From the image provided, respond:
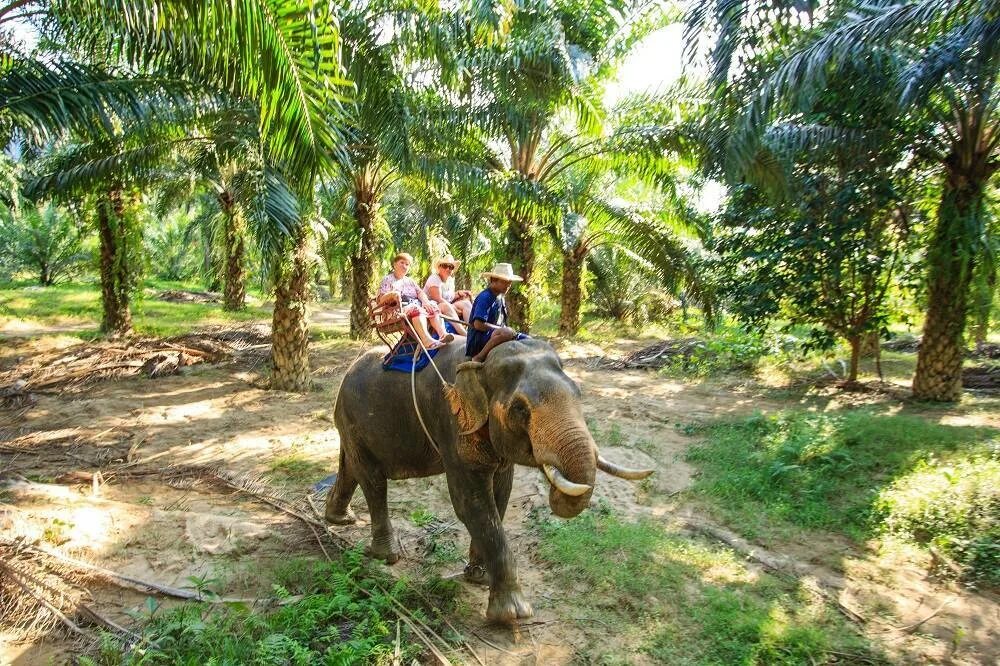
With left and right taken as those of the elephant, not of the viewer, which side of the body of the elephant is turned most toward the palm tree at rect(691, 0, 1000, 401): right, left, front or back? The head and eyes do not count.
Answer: left

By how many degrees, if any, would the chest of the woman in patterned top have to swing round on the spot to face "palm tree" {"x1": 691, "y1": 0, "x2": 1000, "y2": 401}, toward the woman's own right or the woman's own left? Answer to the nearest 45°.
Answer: approximately 45° to the woman's own left

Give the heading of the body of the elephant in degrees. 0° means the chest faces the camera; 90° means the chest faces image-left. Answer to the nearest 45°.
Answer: approximately 315°

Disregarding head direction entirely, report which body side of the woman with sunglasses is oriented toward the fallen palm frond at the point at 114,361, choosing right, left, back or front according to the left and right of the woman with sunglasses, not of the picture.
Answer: back

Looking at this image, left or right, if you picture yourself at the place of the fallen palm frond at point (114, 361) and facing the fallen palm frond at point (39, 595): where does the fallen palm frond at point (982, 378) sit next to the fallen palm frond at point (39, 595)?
left

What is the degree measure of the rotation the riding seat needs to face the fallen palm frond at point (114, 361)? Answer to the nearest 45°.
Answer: approximately 180°

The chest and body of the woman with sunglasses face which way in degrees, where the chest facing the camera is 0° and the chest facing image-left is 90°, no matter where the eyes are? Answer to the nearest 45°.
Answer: approximately 315°

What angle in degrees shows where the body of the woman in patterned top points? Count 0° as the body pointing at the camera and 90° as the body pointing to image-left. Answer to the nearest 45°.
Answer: approximately 315°

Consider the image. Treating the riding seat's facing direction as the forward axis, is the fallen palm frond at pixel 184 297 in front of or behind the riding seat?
behind

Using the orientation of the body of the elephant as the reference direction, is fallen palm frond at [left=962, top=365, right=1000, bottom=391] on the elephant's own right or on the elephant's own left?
on the elephant's own left

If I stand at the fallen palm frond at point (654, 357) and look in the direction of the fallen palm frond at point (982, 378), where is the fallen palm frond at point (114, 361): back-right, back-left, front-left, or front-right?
back-right
